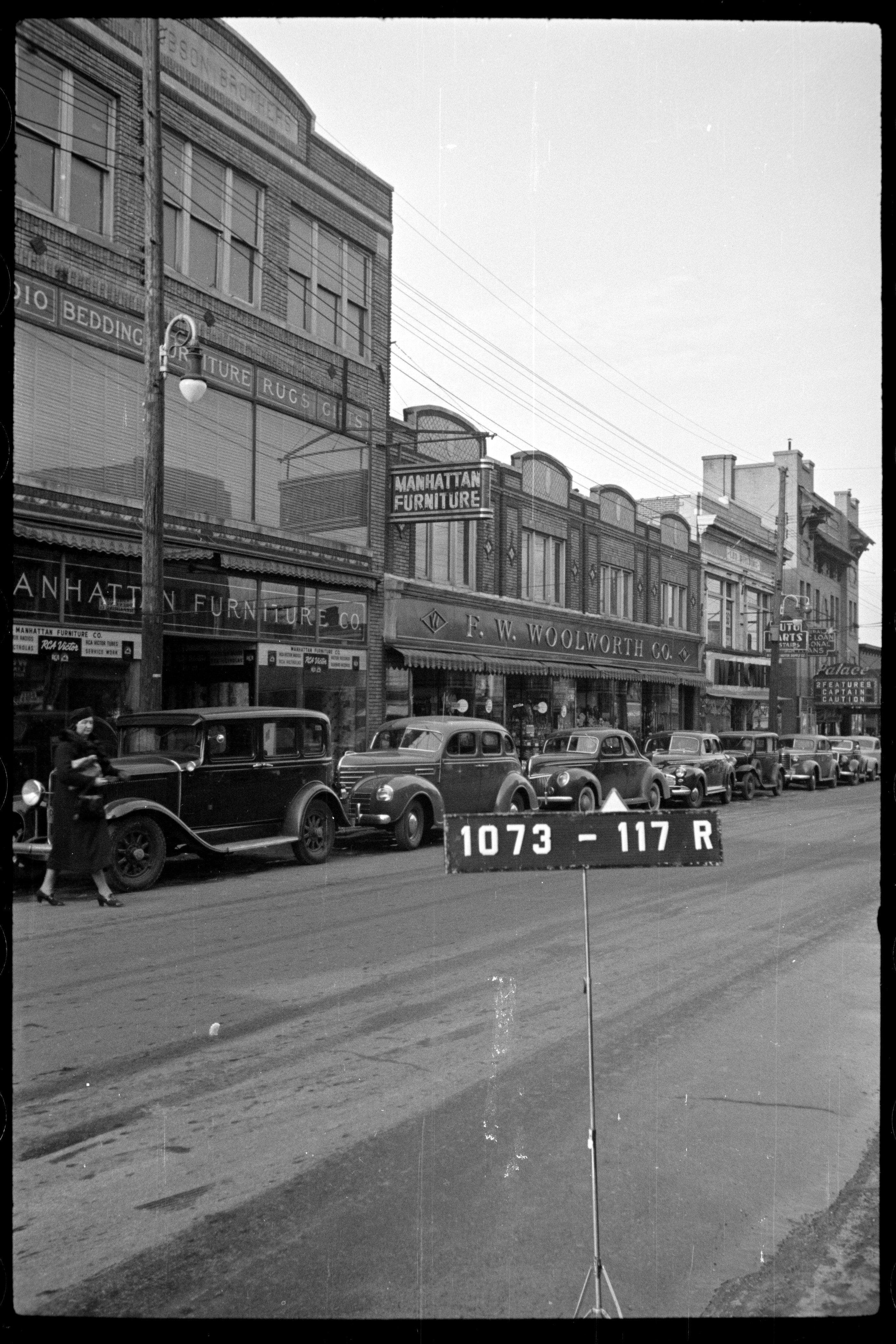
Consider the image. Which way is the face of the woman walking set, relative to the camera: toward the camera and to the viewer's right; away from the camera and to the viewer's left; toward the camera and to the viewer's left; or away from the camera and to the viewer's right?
toward the camera and to the viewer's right

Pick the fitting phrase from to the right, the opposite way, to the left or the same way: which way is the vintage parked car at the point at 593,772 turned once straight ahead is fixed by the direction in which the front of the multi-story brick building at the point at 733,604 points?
to the right

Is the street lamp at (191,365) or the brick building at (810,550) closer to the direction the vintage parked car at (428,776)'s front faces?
the street lamp

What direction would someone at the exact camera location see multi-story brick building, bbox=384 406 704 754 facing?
facing the viewer and to the right of the viewer

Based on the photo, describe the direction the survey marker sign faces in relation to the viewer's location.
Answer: facing the viewer

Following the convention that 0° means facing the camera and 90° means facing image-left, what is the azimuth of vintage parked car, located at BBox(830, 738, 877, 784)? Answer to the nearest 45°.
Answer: approximately 45°

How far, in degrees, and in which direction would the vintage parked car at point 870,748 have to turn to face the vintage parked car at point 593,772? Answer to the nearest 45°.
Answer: approximately 45° to its left

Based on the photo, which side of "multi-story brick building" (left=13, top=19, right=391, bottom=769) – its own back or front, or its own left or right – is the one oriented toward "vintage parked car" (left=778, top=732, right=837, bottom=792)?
left

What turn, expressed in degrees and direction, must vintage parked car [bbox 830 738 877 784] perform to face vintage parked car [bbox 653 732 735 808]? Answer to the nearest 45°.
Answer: approximately 45° to its left

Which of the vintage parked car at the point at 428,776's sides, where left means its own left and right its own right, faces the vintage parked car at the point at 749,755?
back

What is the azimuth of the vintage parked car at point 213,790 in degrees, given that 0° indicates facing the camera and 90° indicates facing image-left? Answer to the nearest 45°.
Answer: approximately 45°

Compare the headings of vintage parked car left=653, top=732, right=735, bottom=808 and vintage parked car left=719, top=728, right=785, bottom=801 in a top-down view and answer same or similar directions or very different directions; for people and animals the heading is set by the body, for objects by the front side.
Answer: same or similar directions

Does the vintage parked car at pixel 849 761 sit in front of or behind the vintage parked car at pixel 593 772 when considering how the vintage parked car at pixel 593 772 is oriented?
behind

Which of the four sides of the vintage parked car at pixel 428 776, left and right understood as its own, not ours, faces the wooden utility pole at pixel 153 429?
front

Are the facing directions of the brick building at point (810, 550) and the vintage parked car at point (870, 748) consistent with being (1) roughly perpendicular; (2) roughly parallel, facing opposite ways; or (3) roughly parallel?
roughly perpendicular

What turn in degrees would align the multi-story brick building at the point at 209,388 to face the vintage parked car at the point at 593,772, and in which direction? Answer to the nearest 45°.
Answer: approximately 45° to its left

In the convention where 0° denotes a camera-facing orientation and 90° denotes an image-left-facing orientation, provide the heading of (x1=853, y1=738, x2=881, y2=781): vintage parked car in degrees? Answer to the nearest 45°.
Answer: approximately 45°

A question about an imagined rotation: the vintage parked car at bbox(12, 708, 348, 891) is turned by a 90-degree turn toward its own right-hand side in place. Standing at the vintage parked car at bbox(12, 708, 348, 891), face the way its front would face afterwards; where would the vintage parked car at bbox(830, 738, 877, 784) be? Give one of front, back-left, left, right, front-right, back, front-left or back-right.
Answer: right
